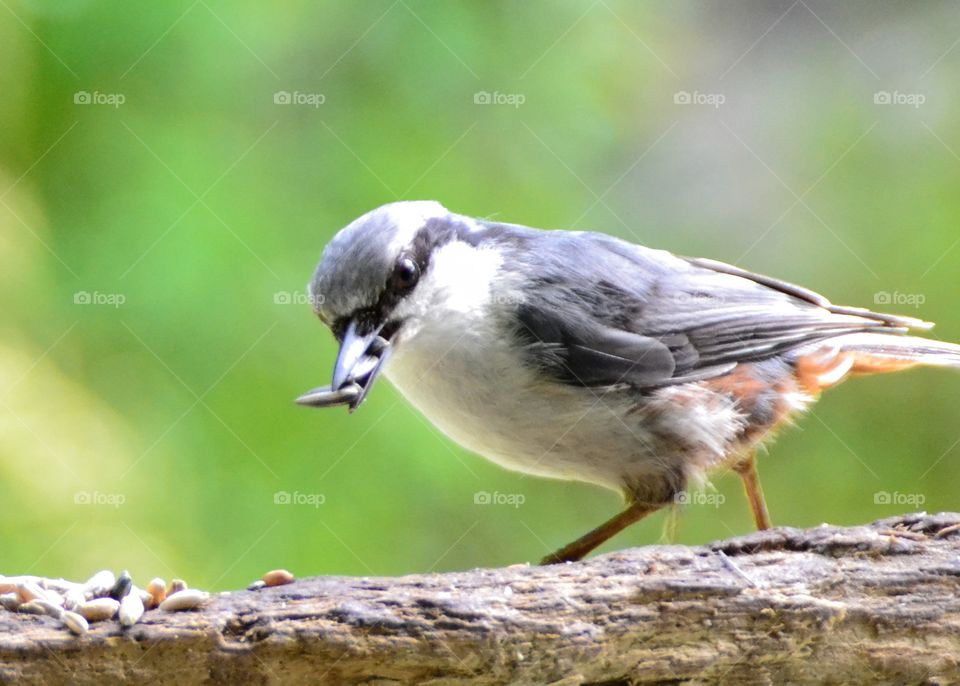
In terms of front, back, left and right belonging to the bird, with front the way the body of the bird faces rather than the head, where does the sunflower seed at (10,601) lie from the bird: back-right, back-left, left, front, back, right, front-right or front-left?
front-left

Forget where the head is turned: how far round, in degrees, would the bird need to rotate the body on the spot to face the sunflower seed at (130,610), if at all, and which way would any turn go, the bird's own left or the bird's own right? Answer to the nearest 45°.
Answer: approximately 45° to the bird's own left

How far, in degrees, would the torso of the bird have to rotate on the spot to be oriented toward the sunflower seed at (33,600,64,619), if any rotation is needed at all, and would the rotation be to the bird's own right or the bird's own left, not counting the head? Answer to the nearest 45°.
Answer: approximately 45° to the bird's own left

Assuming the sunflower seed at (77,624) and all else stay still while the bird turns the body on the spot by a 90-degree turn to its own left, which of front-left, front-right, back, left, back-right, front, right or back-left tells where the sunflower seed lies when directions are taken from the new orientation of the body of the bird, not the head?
front-right

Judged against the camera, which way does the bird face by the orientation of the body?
to the viewer's left

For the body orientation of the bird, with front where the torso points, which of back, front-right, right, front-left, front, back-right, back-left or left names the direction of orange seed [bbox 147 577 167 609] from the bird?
front-left

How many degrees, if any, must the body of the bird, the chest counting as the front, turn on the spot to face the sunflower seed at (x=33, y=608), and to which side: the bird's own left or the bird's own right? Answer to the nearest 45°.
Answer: approximately 45° to the bird's own left

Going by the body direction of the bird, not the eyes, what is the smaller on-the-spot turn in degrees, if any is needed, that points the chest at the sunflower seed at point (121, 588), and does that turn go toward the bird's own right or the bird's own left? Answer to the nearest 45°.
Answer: approximately 45° to the bird's own left
